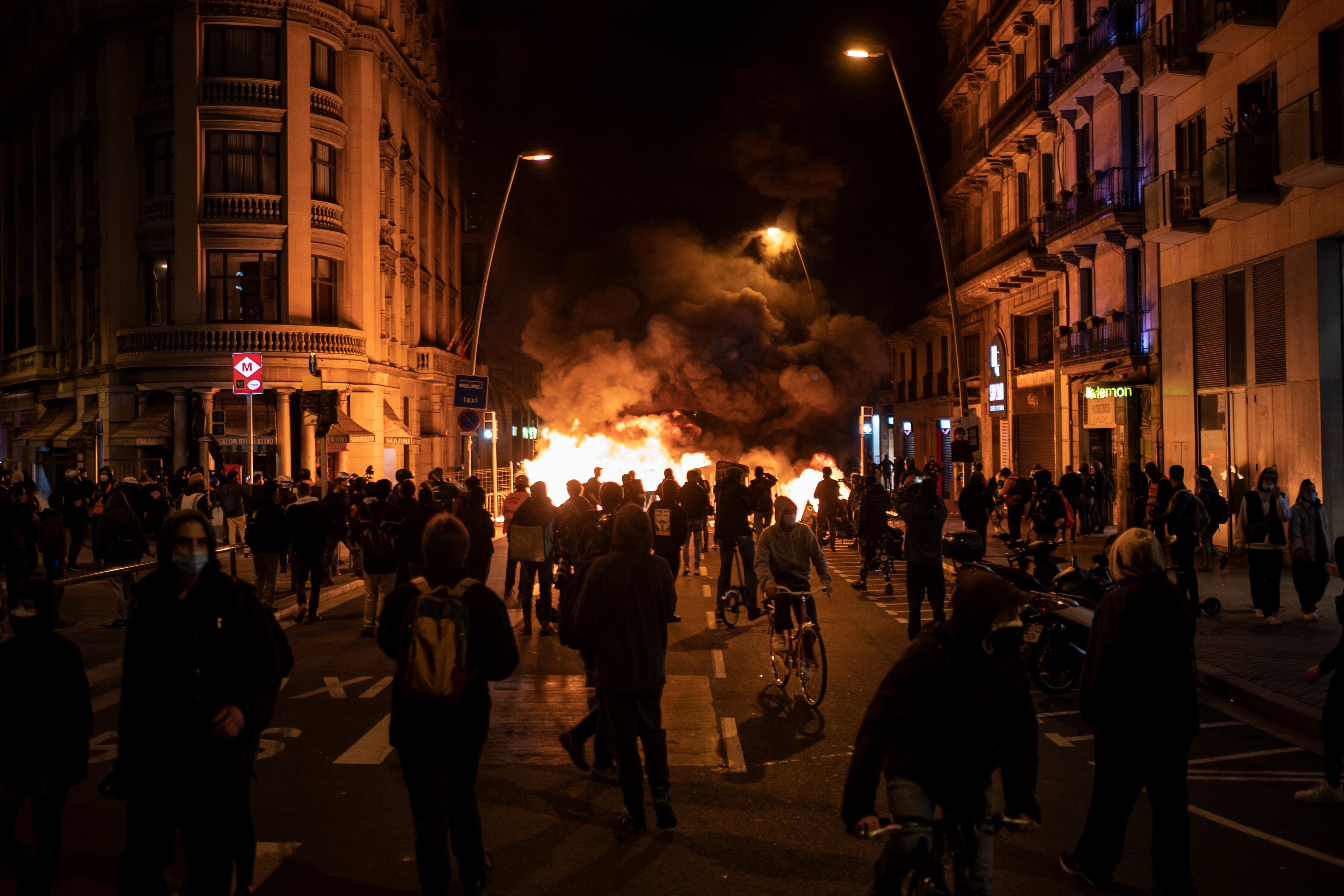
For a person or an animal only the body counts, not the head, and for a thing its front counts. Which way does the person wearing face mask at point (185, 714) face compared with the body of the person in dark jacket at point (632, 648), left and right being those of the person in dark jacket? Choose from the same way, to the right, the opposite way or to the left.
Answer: the opposite way

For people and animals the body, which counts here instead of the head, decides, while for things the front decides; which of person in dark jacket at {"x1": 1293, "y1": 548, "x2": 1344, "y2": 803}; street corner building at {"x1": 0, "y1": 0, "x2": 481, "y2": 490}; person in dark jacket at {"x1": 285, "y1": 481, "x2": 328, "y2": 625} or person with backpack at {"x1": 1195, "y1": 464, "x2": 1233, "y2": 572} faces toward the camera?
the street corner building

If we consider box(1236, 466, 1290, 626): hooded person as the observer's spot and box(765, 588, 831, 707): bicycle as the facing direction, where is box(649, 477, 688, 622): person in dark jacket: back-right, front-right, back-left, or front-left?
front-right

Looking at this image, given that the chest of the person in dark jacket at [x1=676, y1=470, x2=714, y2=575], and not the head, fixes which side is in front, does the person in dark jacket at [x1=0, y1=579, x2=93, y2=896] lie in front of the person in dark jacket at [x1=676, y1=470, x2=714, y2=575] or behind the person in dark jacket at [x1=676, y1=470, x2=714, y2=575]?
behind

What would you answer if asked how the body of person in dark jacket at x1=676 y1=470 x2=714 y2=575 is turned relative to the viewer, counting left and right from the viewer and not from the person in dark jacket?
facing away from the viewer

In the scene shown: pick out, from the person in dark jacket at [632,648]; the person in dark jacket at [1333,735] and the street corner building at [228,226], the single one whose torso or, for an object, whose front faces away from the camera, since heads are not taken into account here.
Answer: the person in dark jacket at [632,648]

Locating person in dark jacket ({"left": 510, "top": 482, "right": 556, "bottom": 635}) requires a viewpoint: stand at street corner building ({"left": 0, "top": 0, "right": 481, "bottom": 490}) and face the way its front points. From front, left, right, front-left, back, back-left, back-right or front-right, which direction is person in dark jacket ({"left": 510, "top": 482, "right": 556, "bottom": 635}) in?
front

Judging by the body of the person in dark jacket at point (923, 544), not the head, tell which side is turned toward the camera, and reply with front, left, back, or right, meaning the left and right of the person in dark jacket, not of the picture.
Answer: back

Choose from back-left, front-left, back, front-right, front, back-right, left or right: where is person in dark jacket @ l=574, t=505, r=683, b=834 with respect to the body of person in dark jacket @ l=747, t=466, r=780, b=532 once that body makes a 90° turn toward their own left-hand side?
left

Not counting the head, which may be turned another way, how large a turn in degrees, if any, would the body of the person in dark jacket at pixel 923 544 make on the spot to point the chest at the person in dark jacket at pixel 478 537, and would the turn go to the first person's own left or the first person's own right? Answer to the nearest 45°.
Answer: approximately 90° to the first person's own left

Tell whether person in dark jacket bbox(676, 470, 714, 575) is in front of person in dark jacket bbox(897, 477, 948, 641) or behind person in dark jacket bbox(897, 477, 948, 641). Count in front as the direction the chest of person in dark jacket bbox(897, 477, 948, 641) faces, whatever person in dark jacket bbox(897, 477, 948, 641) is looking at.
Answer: in front

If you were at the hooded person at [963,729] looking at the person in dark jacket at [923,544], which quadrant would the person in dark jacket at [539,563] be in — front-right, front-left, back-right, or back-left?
front-left

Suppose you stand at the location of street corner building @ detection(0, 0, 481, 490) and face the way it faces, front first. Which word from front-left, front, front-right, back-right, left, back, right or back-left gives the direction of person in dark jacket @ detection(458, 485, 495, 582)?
front

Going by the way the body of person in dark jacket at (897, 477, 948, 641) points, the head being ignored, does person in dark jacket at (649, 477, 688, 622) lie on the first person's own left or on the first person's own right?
on the first person's own left

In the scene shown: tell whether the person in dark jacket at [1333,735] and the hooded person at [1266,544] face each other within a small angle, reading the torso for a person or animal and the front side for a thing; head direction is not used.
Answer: no

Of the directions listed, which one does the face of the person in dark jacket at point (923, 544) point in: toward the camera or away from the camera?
away from the camera

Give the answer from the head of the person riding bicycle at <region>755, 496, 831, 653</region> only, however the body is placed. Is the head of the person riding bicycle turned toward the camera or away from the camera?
toward the camera

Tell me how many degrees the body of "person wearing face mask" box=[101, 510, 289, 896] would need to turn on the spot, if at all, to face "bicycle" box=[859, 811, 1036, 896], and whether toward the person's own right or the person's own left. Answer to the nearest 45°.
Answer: approximately 45° to the person's own left

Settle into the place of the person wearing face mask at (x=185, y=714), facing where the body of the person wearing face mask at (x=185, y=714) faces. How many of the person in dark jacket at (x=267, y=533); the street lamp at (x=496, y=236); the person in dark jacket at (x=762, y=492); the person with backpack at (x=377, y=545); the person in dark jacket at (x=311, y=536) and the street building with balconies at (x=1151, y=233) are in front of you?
0
